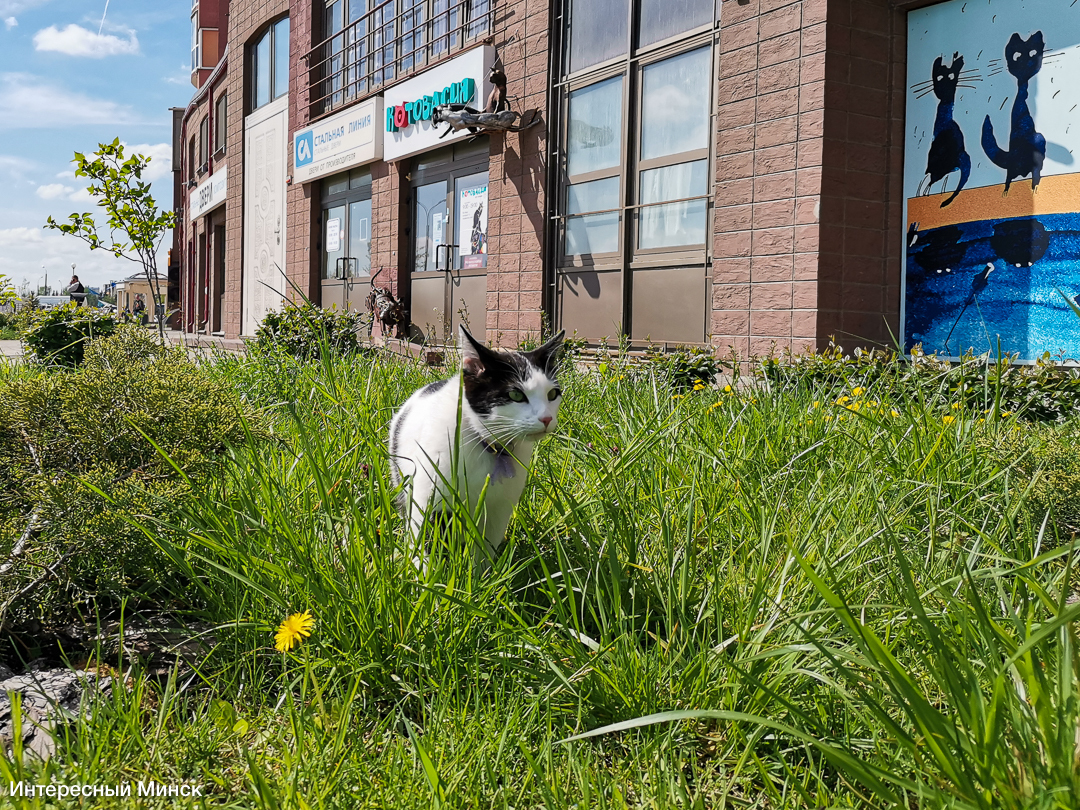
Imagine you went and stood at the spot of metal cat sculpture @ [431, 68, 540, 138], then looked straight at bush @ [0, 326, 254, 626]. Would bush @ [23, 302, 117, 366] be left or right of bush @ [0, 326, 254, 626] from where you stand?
right

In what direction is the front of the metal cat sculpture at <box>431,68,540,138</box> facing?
to the viewer's left

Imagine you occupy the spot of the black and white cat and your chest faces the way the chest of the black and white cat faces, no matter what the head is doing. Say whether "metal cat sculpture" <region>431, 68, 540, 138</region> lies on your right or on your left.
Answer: on your left

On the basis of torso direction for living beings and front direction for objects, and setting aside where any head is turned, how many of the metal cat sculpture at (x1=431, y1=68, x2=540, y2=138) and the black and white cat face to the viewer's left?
1

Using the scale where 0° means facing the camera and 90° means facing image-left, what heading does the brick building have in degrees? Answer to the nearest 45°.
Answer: approximately 45°

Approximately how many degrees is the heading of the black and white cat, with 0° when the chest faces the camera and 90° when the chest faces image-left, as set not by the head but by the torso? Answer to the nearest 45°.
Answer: approximately 315°

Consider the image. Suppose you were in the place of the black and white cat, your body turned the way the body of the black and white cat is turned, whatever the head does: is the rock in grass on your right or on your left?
on your right

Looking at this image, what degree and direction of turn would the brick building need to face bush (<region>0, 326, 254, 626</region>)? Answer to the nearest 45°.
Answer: approximately 45° to its left
